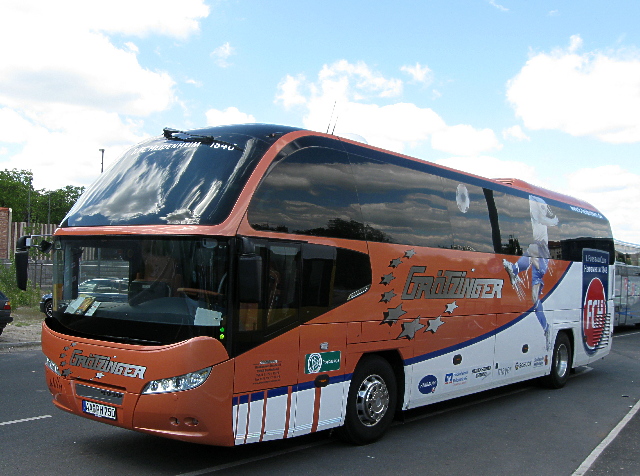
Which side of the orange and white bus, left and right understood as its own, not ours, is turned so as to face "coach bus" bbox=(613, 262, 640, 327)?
back

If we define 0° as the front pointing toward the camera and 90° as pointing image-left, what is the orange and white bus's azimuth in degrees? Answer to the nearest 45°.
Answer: approximately 45°
